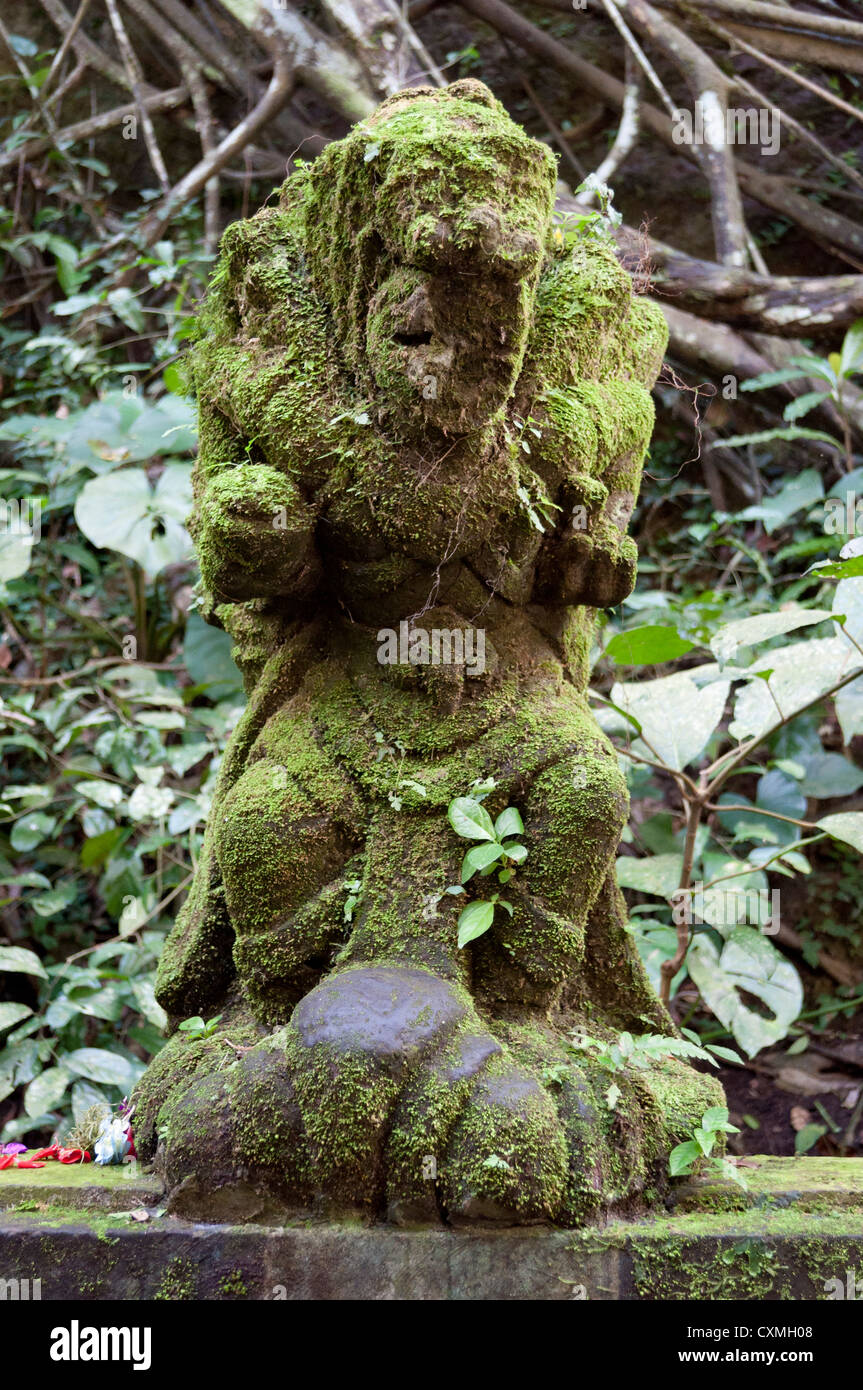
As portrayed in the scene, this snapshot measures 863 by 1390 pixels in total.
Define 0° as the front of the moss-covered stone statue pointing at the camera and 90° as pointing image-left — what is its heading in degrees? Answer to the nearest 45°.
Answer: approximately 0°

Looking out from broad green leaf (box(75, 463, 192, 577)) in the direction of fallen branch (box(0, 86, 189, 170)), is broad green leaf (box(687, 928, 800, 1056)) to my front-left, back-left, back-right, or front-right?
back-right

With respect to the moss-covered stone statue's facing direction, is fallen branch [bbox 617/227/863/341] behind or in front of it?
behind

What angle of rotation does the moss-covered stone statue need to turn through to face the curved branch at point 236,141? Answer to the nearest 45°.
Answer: approximately 180°

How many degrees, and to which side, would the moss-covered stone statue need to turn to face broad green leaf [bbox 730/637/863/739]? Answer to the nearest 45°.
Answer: approximately 135° to its left

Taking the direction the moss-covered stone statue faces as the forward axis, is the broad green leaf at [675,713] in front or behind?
behind
